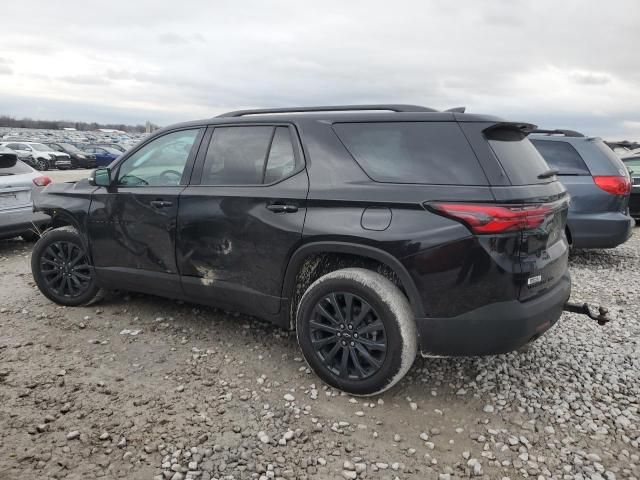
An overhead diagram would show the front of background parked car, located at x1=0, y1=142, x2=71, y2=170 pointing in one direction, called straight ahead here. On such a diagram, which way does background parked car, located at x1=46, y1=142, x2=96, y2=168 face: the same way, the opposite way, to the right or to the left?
the same way

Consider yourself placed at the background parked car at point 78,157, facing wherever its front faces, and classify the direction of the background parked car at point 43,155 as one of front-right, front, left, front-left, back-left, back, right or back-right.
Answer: right

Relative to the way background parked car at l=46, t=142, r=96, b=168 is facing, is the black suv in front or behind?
in front

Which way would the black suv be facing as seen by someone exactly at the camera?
facing away from the viewer and to the left of the viewer

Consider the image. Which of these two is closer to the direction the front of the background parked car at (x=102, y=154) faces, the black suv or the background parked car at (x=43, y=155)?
the black suv

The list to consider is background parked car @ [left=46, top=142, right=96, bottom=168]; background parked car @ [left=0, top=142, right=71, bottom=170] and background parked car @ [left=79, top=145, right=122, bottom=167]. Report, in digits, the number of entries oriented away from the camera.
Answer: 0

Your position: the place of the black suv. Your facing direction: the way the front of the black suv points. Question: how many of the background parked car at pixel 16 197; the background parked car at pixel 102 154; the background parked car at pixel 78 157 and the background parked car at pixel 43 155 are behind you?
0

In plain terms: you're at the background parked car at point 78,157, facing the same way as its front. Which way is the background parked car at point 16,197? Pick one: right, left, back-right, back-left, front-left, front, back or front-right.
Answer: front-right

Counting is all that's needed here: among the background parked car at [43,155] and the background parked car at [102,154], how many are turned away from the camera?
0

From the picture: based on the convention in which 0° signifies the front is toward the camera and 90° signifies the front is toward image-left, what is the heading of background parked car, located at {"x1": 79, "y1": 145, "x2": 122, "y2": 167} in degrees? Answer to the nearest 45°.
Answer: approximately 315°

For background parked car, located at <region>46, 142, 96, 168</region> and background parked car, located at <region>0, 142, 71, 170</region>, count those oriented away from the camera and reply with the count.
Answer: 0

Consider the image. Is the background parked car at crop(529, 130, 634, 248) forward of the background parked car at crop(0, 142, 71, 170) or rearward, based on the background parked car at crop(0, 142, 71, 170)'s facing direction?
forward

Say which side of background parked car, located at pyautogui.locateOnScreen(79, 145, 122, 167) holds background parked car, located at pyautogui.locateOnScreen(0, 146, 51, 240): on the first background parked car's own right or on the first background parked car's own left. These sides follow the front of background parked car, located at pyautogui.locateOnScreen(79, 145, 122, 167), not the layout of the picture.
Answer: on the first background parked car's own right

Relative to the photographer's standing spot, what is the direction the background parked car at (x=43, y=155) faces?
facing the viewer and to the right of the viewer

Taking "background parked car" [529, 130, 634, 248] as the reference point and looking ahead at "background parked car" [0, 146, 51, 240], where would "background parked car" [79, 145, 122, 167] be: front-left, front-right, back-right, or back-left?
front-right

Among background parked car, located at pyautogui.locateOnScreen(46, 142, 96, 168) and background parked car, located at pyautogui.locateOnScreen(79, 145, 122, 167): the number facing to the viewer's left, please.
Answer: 0
